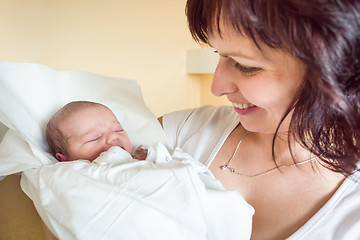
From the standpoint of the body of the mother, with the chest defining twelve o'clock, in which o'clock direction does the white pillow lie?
The white pillow is roughly at 2 o'clock from the mother.

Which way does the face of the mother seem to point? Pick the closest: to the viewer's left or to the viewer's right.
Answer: to the viewer's left

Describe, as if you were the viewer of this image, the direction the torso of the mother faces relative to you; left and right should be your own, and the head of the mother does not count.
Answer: facing the viewer and to the left of the viewer
